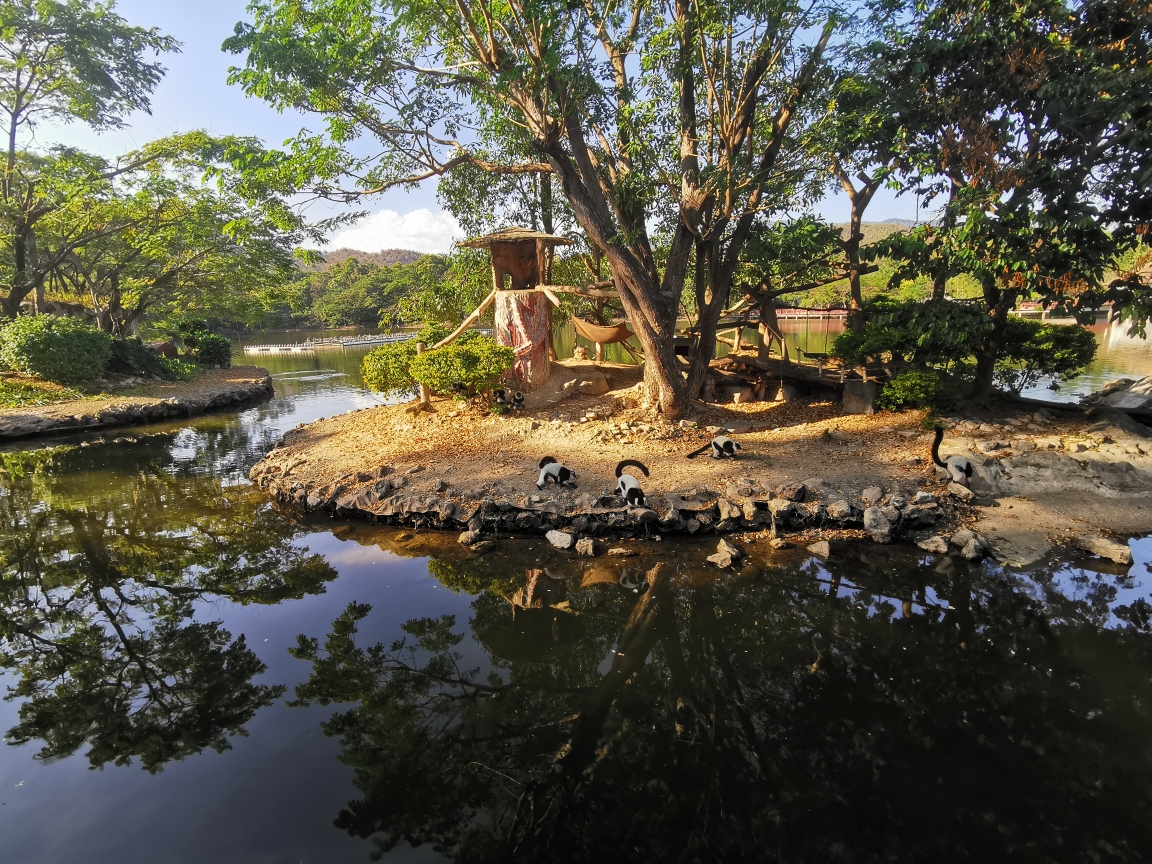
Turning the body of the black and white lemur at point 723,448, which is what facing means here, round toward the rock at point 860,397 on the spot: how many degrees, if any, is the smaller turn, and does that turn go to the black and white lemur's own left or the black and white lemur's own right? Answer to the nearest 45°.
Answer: approximately 45° to the black and white lemur's own left

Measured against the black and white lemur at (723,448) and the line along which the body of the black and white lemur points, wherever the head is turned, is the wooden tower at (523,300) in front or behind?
behind

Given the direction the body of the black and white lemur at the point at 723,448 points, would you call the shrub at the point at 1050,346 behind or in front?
in front

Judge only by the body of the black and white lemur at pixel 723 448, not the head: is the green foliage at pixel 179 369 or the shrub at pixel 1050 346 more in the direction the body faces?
the shrub

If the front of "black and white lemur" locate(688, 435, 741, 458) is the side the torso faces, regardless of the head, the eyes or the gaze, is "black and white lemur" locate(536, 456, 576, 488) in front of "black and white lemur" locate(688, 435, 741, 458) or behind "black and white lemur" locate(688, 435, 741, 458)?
behind

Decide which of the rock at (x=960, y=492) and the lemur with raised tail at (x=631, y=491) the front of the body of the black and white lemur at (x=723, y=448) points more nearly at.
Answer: the rock

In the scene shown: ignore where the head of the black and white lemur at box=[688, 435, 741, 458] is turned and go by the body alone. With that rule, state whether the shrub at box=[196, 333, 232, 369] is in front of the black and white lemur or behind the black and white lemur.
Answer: behind

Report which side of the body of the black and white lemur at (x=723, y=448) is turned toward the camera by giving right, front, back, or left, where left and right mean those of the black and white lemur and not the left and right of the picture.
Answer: right

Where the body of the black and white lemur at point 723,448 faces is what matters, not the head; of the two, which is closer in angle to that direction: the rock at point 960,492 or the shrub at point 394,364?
the rock

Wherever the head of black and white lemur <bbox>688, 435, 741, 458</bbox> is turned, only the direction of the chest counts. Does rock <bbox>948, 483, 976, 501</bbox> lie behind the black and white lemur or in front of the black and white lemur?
in front

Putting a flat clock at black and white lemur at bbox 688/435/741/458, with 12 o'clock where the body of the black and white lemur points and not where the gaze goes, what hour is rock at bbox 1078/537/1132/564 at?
The rock is roughly at 1 o'clock from the black and white lemur.

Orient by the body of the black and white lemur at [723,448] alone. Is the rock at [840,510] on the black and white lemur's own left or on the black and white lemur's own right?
on the black and white lemur's own right

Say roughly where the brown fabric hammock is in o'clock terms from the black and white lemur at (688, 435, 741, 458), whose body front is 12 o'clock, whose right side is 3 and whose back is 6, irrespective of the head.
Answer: The brown fabric hammock is roughly at 8 o'clock from the black and white lemur.
